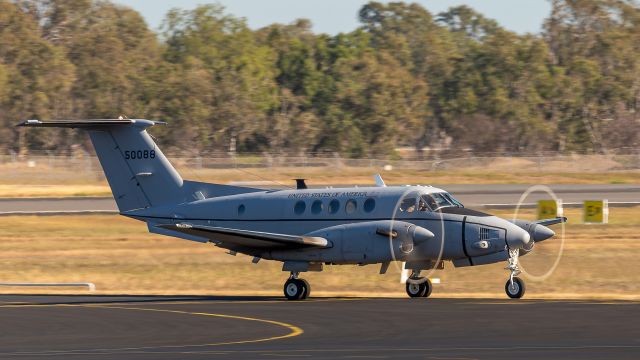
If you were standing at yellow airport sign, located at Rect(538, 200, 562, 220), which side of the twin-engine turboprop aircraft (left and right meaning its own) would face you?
left

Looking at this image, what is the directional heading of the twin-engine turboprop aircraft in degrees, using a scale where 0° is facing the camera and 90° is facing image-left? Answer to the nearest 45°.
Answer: approximately 315°
